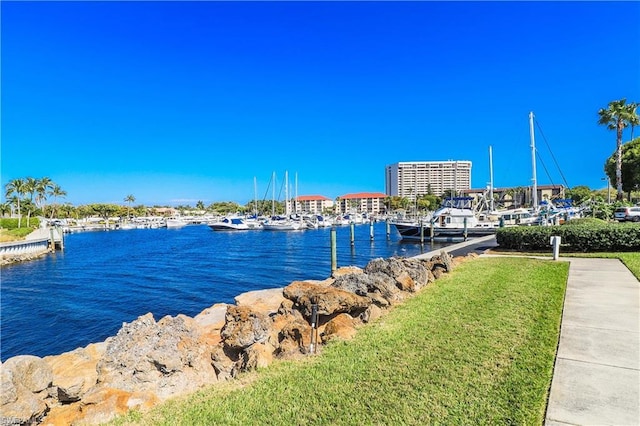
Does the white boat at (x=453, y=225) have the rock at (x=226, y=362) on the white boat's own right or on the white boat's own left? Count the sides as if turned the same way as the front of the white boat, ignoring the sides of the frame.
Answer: on the white boat's own left

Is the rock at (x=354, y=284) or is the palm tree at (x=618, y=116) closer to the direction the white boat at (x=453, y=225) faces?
the rock

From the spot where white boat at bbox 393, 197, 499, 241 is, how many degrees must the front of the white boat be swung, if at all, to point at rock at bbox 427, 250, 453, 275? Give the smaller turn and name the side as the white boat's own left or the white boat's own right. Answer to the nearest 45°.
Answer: approximately 90° to the white boat's own left

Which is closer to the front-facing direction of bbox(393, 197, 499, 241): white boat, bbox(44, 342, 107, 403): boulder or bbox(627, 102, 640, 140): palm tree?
the boulder

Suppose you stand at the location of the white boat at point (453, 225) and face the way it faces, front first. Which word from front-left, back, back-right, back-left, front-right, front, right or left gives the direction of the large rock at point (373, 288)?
left

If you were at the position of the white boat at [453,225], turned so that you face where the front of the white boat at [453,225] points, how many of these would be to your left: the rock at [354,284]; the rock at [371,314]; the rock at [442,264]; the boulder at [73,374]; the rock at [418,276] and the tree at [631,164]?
5

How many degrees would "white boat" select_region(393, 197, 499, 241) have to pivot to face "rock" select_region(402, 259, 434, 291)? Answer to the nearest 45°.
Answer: approximately 90° to its left

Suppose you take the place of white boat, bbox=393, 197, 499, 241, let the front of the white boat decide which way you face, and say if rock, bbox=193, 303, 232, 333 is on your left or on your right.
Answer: on your left

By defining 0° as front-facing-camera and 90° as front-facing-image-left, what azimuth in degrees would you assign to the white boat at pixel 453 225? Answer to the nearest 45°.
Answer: approximately 90°

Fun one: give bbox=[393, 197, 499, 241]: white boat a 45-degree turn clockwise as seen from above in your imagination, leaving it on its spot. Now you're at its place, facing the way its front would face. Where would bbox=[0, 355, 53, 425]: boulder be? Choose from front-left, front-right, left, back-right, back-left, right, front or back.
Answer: back-left

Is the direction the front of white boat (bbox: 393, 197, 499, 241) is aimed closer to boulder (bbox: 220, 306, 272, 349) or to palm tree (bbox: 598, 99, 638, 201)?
the boulder

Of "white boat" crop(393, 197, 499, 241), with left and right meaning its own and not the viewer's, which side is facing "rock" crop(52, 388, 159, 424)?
left

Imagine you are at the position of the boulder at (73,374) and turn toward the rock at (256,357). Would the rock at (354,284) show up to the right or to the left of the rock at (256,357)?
left

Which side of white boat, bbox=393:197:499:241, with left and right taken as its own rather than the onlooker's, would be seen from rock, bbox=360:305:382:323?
left
